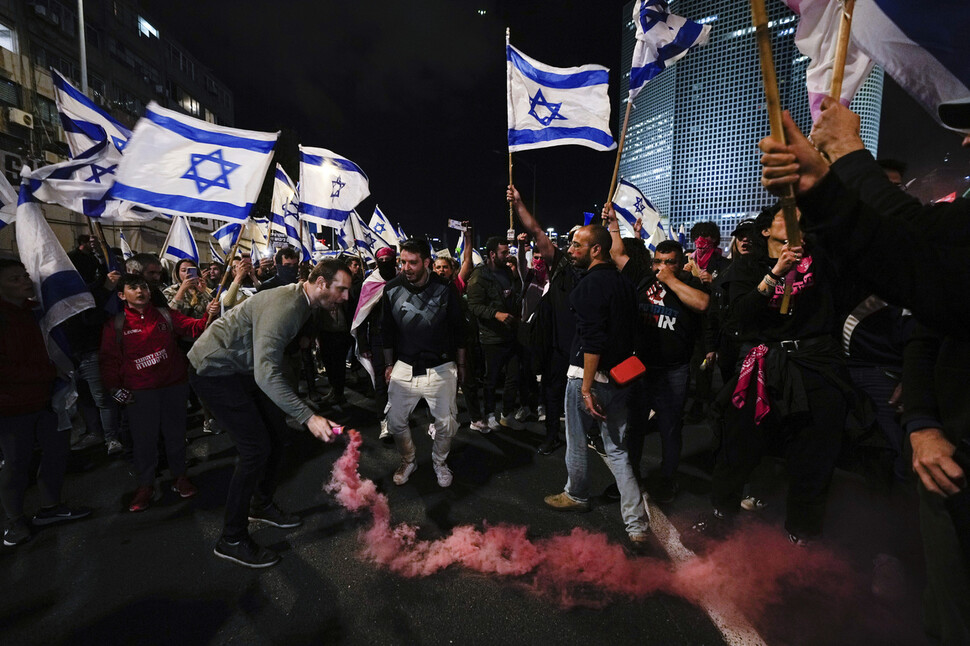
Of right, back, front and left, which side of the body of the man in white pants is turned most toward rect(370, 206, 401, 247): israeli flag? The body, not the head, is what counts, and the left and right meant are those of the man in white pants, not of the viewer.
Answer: back

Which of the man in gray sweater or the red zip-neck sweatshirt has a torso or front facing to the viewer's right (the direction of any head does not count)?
the man in gray sweater

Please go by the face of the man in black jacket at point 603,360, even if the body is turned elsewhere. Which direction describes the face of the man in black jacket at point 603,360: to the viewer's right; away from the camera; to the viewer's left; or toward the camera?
to the viewer's left

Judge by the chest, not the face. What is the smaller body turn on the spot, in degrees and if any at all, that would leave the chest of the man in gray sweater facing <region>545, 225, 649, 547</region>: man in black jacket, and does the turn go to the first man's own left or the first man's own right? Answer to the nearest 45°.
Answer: approximately 45° to the first man's own right

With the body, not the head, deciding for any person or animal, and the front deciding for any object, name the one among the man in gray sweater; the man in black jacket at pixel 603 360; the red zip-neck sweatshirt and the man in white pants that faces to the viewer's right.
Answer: the man in gray sweater

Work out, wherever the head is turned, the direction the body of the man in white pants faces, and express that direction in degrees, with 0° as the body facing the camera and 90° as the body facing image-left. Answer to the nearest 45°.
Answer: approximately 0°

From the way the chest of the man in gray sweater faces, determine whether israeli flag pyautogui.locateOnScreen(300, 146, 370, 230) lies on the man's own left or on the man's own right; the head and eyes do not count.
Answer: on the man's own left

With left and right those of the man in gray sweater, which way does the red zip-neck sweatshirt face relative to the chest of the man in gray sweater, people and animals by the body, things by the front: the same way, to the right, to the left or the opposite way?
to the right

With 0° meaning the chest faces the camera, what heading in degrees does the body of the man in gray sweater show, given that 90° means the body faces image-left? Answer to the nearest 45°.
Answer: approximately 270°
